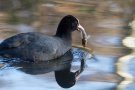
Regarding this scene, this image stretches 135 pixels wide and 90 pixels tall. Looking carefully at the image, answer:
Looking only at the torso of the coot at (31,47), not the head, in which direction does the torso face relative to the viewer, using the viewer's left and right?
facing to the right of the viewer
